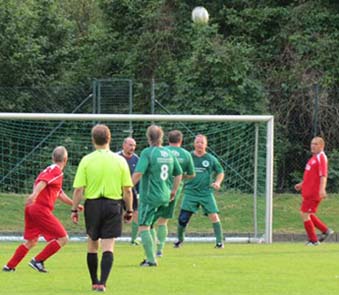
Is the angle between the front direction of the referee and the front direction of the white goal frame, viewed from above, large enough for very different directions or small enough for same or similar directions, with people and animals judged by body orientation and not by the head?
very different directions

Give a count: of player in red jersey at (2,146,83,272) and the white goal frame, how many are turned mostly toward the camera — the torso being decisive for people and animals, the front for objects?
1

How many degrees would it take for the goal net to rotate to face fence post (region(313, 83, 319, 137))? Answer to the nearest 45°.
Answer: approximately 135° to its left

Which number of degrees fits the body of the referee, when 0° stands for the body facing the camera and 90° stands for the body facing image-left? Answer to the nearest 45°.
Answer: approximately 180°

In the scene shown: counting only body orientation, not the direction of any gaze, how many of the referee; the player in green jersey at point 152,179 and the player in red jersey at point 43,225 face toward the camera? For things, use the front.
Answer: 0

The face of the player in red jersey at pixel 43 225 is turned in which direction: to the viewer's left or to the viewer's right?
to the viewer's right

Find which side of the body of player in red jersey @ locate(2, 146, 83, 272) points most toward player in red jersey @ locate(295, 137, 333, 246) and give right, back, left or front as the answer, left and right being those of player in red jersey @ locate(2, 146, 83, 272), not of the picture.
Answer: front

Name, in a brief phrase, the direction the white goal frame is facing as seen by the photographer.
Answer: facing the viewer

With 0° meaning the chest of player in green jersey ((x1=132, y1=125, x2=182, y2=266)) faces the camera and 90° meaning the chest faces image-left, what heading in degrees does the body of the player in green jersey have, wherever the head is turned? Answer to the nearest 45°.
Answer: approximately 135°

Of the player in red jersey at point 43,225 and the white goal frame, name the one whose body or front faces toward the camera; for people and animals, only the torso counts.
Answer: the white goal frame

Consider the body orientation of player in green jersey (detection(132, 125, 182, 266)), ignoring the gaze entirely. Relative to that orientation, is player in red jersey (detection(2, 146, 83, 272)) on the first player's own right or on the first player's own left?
on the first player's own left

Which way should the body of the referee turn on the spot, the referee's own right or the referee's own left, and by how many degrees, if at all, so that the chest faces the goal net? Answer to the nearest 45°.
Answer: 0° — they already face it

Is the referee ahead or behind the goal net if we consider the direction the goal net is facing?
ahead

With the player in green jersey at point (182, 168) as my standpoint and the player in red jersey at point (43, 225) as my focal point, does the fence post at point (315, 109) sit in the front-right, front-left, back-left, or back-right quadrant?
back-right

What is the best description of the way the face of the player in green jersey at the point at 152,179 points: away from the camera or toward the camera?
away from the camera

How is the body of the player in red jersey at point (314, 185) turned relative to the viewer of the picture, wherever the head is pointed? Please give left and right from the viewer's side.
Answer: facing the viewer and to the left of the viewer

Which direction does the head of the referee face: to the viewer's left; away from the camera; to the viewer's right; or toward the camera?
away from the camera
